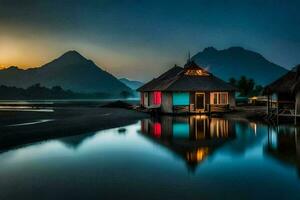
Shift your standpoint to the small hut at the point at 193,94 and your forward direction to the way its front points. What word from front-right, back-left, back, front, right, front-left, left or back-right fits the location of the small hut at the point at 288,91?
front-left

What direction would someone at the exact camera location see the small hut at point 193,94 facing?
facing the viewer
